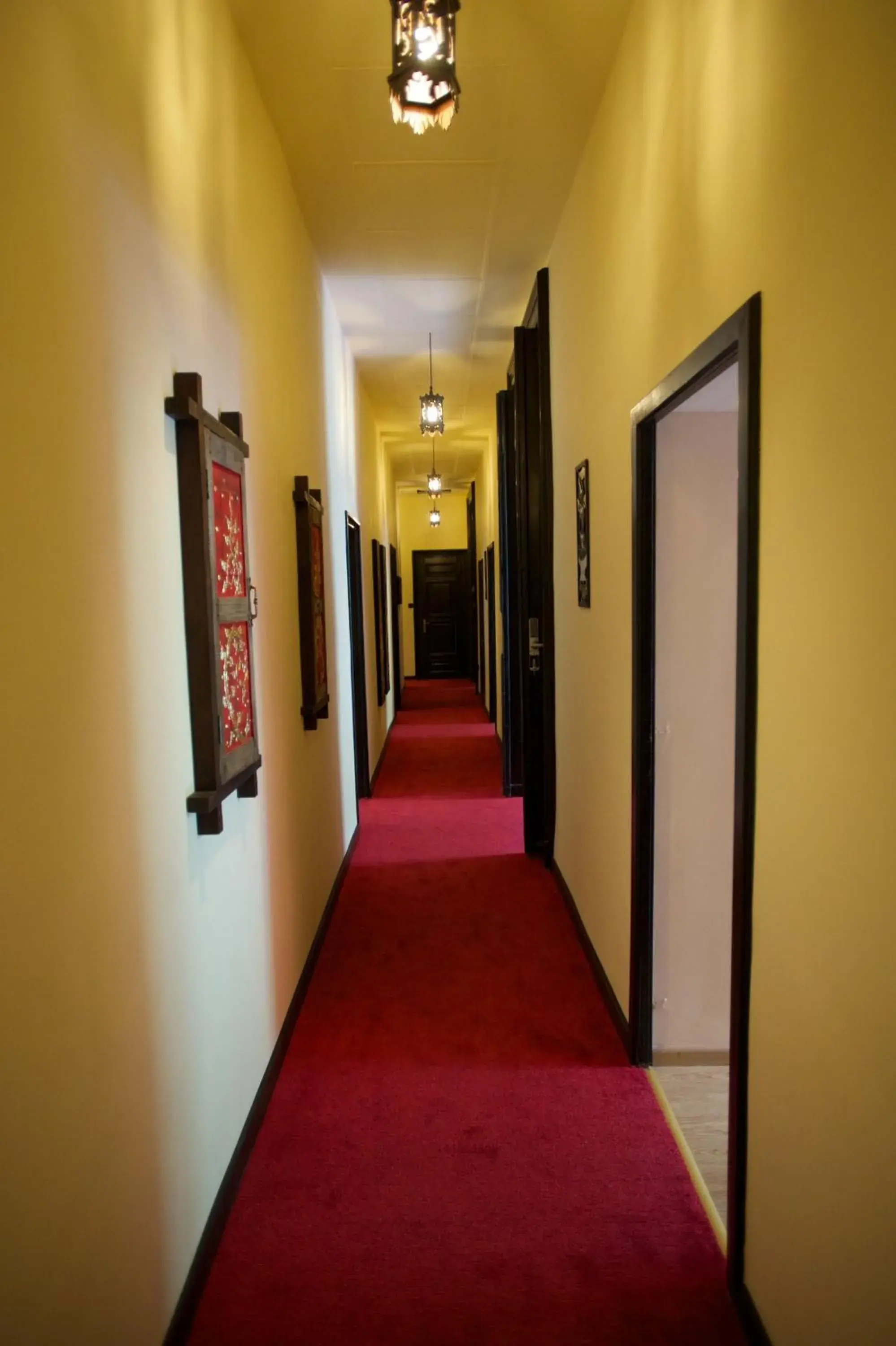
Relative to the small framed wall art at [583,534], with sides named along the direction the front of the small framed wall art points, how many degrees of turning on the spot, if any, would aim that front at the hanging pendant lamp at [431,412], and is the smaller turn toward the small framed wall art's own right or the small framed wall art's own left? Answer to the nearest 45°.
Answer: approximately 45° to the small framed wall art's own right

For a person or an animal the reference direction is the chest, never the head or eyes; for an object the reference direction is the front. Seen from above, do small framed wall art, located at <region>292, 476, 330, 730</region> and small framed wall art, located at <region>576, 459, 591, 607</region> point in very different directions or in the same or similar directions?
very different directions

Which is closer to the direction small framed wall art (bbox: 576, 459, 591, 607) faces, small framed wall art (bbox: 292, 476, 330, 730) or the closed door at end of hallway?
the small framed wall art

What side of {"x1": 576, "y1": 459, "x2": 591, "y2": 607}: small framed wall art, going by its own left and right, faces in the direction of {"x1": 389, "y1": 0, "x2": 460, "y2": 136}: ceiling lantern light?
left

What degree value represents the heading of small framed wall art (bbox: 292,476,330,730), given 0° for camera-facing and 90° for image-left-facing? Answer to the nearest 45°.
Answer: approximately 270°

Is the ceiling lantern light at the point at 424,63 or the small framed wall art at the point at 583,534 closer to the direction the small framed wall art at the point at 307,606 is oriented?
the small framed wall art

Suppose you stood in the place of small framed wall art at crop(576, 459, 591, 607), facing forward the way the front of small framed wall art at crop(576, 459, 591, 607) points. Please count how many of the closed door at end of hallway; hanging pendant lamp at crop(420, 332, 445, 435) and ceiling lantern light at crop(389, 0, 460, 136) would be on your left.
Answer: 1

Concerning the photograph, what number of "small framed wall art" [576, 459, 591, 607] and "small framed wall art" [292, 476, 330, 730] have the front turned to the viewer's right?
1

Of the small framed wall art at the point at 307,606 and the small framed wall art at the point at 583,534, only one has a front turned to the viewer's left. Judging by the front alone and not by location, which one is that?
the small framed wall art at the point at 583,534

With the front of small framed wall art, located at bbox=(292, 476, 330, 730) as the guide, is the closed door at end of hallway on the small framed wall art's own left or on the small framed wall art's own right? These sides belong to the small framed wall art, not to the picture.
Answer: on the small framed wall art's own left

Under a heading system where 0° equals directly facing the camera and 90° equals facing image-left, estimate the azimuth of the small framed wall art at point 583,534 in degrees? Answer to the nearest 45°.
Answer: approximately 90°
